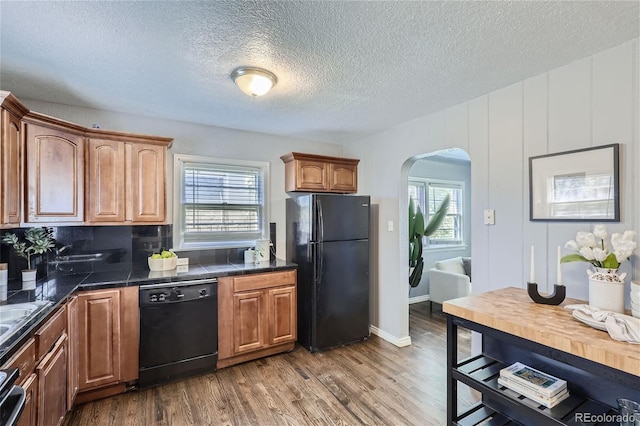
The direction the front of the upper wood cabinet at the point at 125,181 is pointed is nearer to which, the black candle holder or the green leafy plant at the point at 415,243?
the black candle holder

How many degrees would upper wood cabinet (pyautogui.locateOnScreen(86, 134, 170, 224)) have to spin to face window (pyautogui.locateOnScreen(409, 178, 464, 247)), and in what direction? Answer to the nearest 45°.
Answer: approximately 90° to its left

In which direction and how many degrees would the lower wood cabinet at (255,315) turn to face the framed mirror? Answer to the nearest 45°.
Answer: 0° — it already faces it

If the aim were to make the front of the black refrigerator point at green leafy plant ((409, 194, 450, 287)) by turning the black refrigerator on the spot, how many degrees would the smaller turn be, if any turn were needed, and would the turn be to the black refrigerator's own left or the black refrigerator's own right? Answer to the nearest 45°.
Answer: approximately 90° to the black refrigerator's own left

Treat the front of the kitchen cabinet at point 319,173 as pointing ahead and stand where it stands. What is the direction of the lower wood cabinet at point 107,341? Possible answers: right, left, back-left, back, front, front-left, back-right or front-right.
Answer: right

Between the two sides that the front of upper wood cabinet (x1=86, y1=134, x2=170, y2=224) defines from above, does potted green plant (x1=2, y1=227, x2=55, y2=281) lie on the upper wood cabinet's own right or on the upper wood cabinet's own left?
on the upper wood cabinet's own right

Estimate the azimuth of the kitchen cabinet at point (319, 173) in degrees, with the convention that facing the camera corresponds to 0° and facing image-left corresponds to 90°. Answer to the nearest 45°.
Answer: approximately 315°

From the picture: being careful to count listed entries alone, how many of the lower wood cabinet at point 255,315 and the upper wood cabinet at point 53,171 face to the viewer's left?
0

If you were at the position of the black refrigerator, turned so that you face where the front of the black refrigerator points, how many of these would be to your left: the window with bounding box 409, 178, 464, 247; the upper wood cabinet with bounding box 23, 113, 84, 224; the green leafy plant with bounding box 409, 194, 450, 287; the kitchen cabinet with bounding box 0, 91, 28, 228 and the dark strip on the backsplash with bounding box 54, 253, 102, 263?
2
